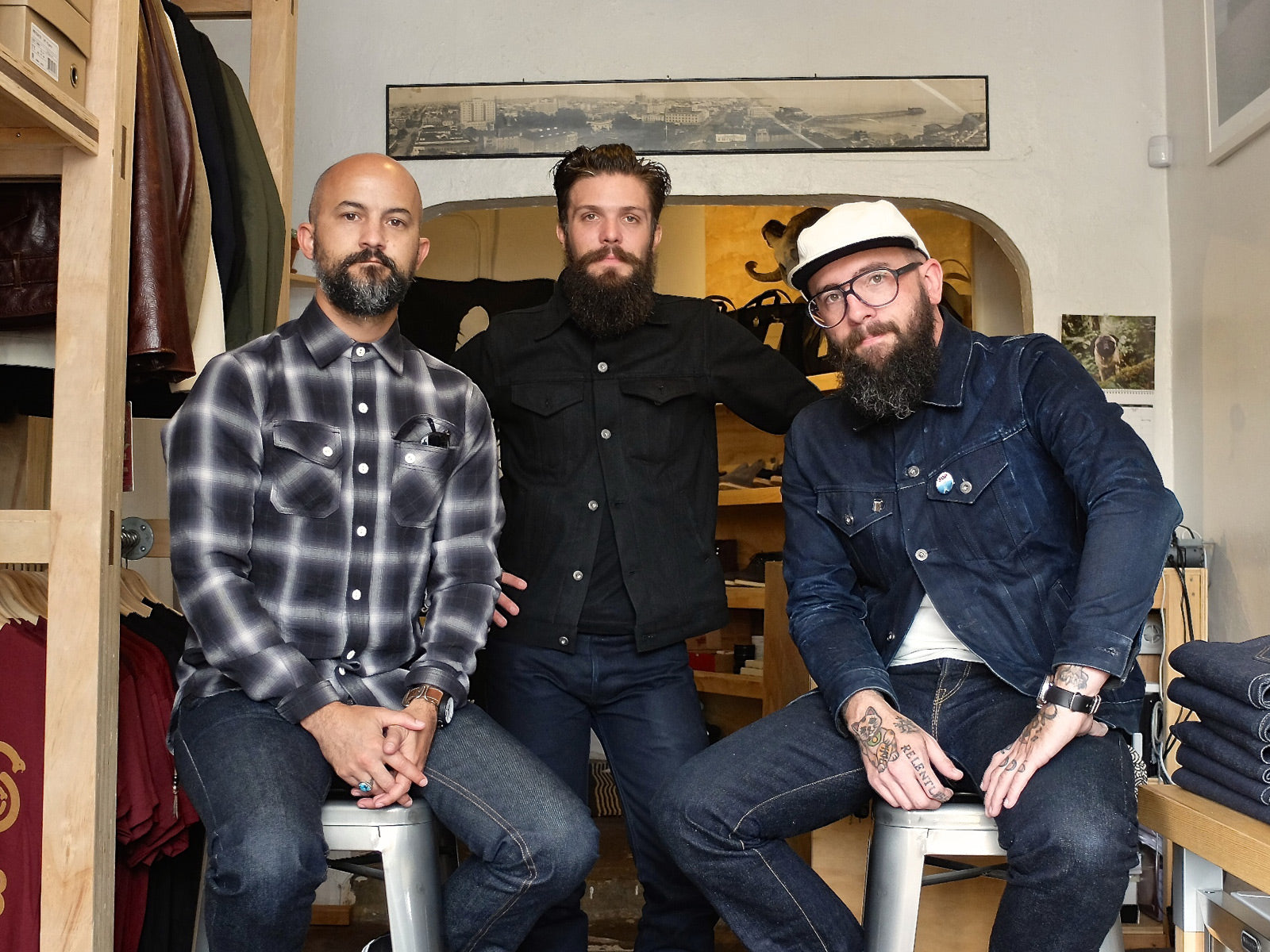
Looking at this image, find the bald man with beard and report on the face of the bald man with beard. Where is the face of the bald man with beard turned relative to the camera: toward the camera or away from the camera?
toward the camera

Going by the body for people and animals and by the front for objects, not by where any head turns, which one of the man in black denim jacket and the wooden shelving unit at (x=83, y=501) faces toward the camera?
the man in black denim jacket

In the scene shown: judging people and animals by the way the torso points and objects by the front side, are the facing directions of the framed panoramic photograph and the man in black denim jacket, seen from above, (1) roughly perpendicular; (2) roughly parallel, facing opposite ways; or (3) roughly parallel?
roughly parallel

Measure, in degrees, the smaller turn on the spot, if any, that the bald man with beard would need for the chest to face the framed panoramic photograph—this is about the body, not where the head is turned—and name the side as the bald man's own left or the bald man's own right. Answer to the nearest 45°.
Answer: approximately 135° to the bald man's own left

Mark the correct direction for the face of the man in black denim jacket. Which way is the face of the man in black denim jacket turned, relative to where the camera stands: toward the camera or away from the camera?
toward the camera

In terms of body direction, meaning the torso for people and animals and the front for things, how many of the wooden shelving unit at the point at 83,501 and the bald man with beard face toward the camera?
1

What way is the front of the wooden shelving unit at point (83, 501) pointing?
to the viewer's right

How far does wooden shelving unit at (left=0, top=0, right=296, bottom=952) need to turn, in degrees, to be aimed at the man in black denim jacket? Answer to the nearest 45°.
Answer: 0° — it already faces them

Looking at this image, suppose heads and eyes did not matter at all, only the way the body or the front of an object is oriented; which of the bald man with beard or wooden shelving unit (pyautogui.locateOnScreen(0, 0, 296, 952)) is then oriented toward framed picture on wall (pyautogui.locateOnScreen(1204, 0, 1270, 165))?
the wooden shelving unit

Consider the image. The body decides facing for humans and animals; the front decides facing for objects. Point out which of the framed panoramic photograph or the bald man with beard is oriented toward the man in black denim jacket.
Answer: the framed panoramic photograph

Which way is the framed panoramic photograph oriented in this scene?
toward the camera

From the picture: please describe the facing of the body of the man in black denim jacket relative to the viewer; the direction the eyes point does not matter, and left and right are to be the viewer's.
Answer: facing the viewer

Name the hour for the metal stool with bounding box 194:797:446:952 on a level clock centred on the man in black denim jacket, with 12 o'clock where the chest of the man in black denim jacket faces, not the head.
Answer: The metal stool is roughly at 1 o'clock from the man in black denim jacket.

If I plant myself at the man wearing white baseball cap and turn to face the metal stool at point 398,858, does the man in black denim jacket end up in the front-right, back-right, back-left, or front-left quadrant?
front-right

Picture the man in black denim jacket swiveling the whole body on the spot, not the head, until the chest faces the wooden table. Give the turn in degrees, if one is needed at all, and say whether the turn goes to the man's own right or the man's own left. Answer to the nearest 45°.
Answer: approximately 45° to the man's own left

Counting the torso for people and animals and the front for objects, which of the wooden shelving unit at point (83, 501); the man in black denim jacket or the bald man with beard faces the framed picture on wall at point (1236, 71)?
the wooden shelving unit
